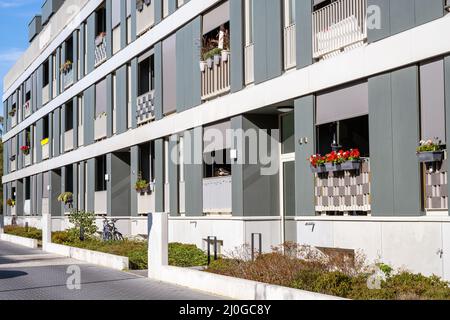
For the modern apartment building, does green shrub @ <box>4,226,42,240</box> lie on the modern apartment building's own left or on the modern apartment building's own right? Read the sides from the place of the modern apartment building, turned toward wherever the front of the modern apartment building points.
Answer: on the modern apartment building's own right

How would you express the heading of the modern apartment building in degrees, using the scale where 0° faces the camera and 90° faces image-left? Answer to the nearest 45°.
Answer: approximately 45°

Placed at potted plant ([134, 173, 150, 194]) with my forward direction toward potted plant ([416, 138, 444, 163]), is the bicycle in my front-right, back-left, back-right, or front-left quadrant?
back-right
